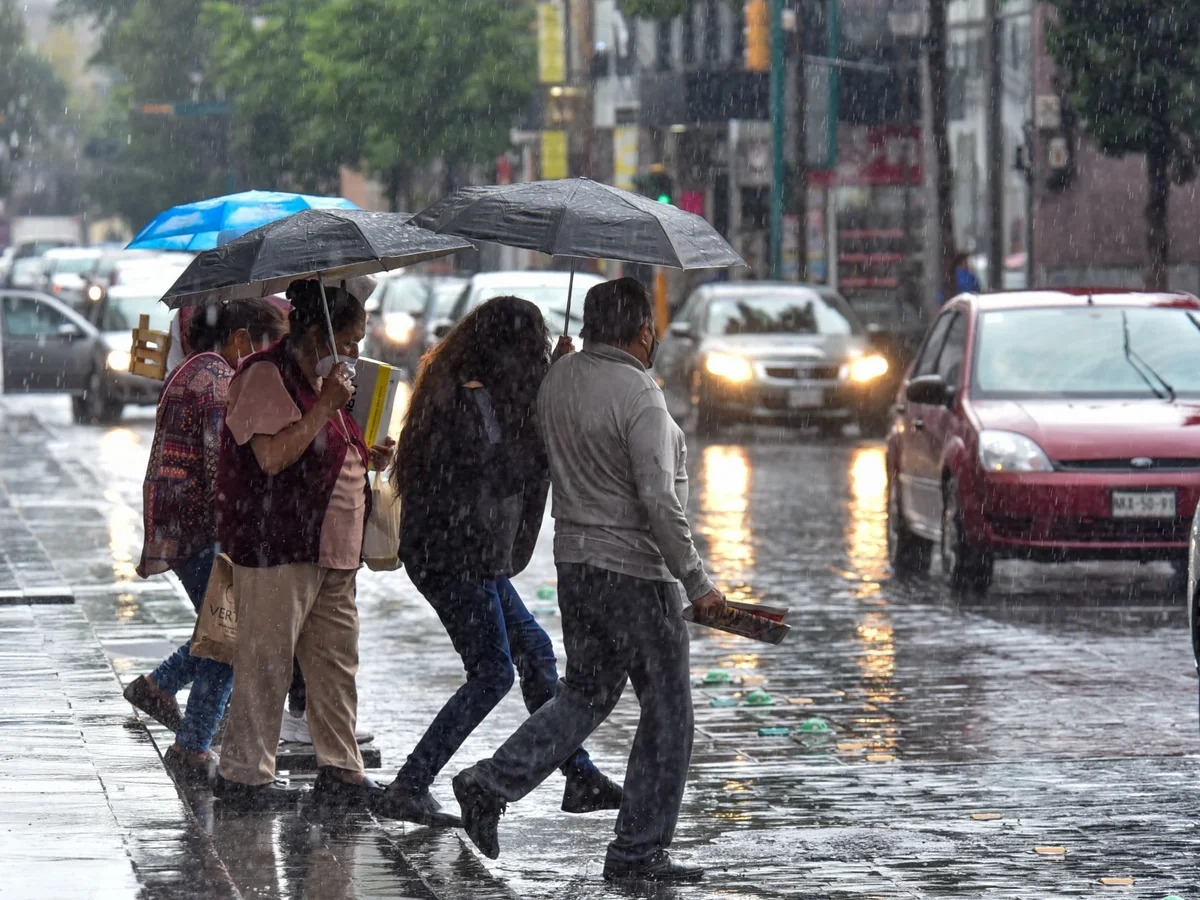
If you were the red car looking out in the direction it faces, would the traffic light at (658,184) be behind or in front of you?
behind

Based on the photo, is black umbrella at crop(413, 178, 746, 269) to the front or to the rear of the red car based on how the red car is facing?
to the front

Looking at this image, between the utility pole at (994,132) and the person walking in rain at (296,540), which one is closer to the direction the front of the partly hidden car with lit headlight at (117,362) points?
the person walking in rain

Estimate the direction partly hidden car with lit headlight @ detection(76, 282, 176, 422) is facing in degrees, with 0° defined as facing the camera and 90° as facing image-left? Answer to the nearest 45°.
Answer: approximately 0°

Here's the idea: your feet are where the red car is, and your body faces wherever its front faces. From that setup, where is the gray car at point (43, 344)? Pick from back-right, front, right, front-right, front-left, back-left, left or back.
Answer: back-right

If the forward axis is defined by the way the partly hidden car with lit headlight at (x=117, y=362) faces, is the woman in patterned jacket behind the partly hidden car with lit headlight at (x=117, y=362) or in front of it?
in front

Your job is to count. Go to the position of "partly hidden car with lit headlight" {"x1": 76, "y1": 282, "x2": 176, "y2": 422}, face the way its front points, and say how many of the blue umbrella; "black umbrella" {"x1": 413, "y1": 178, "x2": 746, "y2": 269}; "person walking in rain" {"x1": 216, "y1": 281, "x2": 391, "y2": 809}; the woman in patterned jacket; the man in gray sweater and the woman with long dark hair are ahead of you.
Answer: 6

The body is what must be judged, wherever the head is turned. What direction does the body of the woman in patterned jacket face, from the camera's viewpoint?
to the viewer's right

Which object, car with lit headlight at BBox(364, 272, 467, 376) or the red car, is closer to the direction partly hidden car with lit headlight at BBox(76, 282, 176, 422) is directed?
the red car

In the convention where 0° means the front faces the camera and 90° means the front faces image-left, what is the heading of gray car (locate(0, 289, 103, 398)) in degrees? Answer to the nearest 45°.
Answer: approximately 270°
